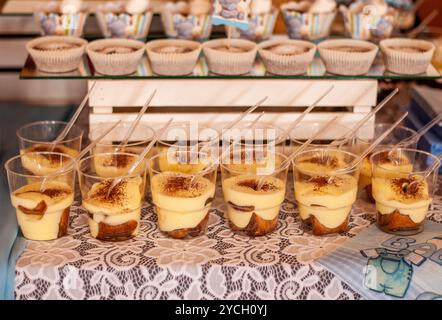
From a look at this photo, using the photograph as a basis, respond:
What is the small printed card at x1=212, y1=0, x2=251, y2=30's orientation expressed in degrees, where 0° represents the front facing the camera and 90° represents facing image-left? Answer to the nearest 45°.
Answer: approximately 0°

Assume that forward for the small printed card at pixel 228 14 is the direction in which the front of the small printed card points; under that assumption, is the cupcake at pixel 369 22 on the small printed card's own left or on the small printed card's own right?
on the small printed card's own left

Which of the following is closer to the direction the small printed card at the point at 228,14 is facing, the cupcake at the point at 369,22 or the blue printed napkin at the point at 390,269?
the blue printed napkin

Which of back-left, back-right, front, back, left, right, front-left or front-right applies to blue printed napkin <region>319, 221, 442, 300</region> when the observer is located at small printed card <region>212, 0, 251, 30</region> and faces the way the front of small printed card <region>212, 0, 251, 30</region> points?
front-left

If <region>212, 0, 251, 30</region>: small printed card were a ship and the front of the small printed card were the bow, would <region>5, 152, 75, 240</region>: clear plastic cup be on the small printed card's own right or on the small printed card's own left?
on the small printed card's own right

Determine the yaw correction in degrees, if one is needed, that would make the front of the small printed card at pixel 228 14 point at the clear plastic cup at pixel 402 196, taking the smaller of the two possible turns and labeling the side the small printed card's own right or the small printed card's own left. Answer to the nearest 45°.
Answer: approximately 45° to the small printed card's own left

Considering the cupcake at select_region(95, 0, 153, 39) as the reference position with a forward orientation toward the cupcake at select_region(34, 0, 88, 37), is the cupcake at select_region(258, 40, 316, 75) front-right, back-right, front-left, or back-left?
back-left

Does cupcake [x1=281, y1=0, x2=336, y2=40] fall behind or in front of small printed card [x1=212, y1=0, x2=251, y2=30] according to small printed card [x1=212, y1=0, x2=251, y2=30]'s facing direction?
behind

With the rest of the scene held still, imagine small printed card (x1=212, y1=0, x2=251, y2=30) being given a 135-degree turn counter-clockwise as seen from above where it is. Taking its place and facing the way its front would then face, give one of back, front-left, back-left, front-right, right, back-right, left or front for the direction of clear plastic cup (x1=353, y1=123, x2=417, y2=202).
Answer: front-right
